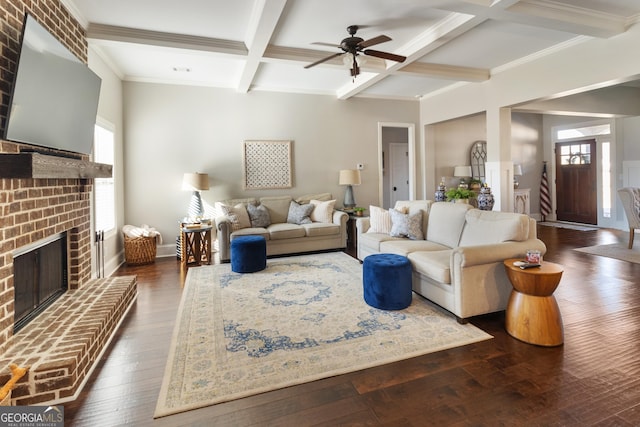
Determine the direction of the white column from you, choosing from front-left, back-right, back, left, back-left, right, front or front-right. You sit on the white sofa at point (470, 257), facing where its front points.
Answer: back-right

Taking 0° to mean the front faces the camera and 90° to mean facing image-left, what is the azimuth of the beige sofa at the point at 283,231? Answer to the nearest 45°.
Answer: approximately 0°

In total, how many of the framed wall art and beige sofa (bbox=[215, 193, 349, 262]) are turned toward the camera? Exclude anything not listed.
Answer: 2

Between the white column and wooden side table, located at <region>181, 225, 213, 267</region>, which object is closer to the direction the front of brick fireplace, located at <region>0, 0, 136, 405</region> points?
the white column

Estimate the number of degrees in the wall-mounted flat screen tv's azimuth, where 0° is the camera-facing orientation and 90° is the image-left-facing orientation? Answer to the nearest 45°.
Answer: approximately 315°

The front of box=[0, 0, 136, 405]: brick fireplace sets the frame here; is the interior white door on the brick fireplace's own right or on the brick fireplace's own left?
on the brick fireplace's own left

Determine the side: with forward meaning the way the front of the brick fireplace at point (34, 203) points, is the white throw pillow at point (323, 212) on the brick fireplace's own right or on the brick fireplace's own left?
on the brick fireplace's own left
